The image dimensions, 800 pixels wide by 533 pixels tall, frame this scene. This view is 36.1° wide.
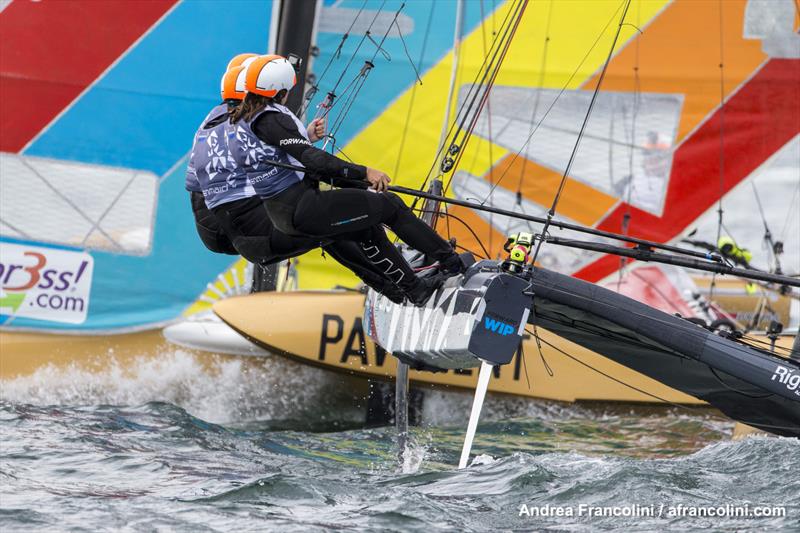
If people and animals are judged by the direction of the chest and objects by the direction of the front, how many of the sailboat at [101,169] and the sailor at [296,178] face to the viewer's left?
1

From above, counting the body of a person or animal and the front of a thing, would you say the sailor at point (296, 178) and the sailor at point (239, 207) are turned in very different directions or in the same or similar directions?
same or similar directions

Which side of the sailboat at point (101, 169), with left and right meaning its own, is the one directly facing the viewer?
left

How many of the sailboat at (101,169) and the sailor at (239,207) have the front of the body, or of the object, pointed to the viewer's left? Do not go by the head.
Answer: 1

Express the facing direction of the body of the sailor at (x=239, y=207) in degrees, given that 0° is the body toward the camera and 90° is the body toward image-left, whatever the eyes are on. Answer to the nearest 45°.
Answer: approximately 225°

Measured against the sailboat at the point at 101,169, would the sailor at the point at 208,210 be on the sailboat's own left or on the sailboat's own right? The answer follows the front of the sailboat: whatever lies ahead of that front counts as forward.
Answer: on the sailboat's own left

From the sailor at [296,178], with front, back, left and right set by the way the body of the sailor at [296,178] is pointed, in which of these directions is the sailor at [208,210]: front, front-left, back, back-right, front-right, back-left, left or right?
left

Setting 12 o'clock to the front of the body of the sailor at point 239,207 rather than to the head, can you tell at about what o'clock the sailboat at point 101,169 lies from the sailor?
The sailboat is roughly at 10 o'clock from the sailor.

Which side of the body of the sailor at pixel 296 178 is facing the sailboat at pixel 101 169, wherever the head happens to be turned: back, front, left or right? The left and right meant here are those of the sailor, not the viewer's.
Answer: left

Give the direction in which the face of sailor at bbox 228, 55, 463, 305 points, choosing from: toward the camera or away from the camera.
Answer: away from the camera

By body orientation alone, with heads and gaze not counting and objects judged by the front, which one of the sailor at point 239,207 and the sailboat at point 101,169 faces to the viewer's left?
the sailboat

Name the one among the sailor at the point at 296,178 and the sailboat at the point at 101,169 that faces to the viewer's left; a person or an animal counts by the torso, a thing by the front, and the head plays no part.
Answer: the sailboat
